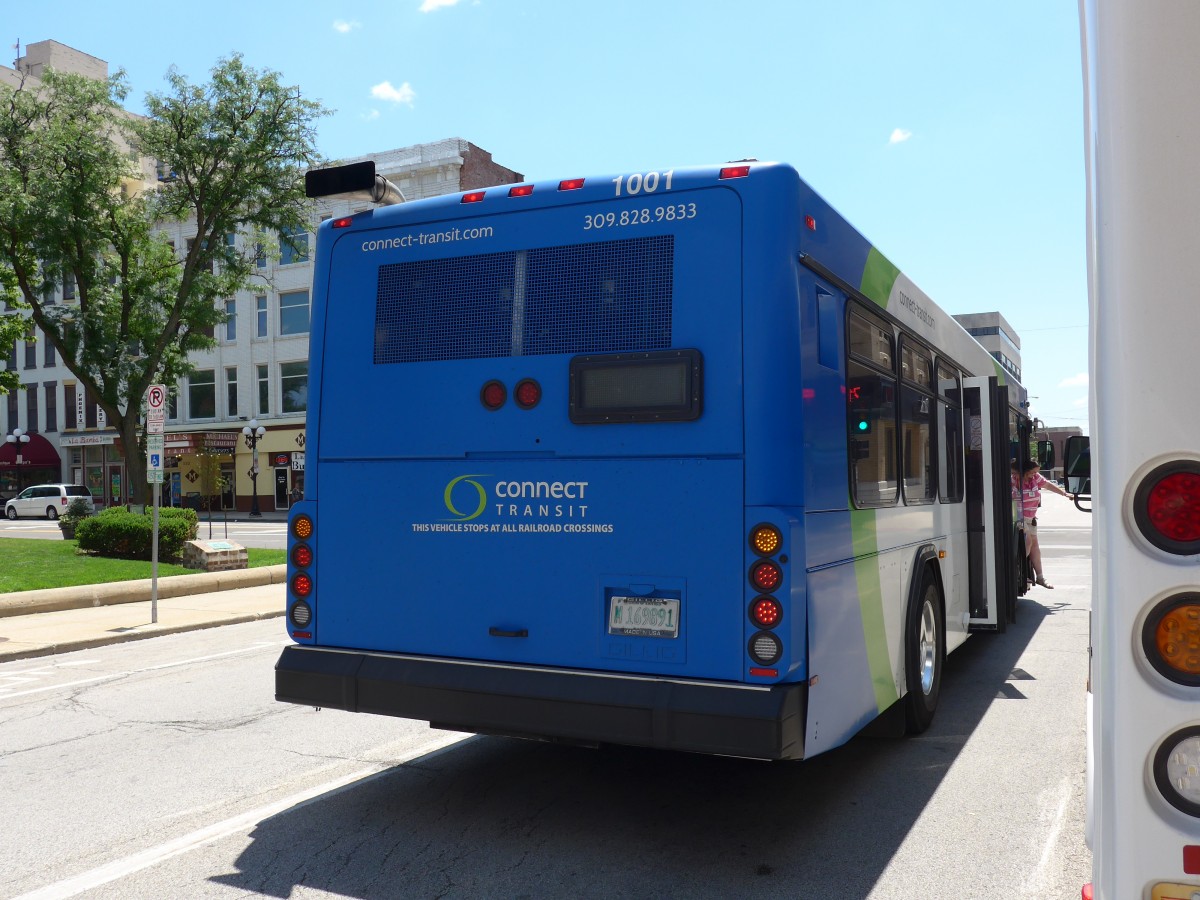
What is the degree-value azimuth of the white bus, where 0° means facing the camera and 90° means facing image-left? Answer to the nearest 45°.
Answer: approximately 180°

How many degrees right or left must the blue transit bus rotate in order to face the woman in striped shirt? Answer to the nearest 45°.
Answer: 0° — it already faces them

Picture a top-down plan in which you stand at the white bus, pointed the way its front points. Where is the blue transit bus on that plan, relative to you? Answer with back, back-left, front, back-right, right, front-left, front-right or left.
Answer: front-left

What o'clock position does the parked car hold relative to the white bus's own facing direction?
The parked car is roughly at 10 o'clock from the white bus.

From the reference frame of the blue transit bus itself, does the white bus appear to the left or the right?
on its right

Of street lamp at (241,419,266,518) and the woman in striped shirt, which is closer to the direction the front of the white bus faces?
the woman in striped shirt

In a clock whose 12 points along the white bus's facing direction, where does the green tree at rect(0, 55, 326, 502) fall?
The green tree is roughly at 10 o'clock from the white bus.

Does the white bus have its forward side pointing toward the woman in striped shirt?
yes

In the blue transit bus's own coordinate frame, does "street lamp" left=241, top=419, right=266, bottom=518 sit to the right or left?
on its left

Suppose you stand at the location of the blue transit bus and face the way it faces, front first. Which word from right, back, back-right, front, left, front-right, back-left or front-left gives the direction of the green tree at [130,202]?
left

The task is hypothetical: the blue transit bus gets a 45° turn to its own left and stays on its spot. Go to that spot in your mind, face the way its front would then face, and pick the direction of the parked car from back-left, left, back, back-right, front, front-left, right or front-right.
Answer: front-left

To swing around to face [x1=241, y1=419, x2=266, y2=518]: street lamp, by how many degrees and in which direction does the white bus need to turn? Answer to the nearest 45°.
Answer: approximately 45° to its left

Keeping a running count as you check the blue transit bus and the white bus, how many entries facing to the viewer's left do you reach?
0

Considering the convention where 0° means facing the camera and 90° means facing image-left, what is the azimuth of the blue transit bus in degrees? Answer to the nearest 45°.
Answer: approximately 225°
